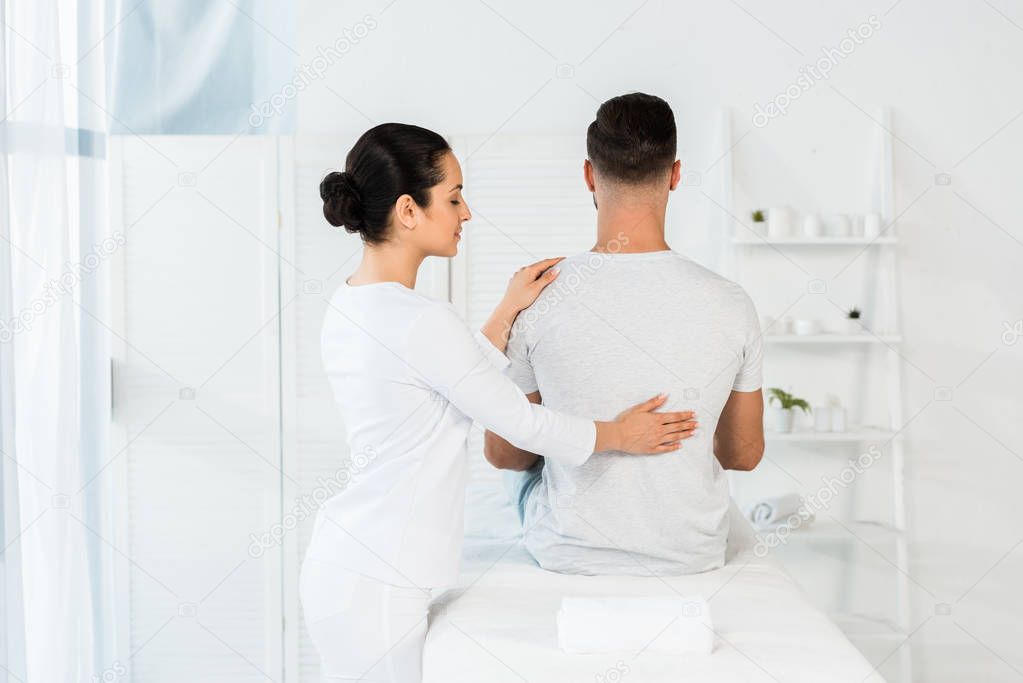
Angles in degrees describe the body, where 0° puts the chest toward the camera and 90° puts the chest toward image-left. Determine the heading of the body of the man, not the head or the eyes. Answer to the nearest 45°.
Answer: approximately 180°

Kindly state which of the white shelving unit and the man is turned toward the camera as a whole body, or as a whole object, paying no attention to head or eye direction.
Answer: the white shelving unit

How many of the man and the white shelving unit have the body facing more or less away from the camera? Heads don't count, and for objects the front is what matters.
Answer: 1

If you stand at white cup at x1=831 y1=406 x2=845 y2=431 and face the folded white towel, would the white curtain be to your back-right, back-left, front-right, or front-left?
front-right

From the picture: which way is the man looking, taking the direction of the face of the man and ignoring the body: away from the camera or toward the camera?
away from the camera

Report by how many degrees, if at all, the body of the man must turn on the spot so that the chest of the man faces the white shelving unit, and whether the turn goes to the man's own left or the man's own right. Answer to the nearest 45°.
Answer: approximately 45° to the man's own right

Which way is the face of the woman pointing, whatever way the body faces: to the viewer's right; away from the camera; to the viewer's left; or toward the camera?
to the viewer's right

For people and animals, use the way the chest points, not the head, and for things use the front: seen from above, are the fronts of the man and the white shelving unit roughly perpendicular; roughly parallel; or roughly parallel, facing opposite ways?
roughly parallel, facing opposite ways

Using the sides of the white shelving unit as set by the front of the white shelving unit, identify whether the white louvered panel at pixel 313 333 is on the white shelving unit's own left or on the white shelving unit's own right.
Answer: on the white shelving unit's own right

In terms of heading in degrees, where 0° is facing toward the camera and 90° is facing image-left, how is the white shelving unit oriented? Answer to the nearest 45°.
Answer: approximately 0°
